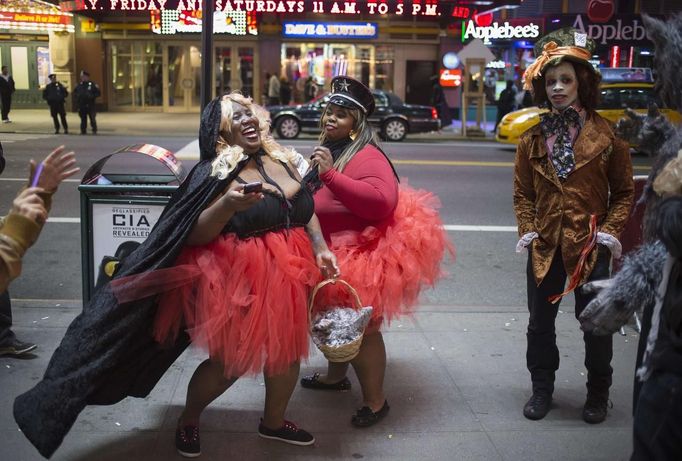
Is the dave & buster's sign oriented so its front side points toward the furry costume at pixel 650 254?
yes

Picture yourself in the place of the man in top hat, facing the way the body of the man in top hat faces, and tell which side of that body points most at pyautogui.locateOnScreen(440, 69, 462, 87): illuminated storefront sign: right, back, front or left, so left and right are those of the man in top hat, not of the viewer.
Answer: back

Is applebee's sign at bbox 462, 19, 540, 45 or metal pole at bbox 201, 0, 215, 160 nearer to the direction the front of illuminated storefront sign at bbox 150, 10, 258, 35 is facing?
the metal pole

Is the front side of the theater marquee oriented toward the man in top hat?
yes

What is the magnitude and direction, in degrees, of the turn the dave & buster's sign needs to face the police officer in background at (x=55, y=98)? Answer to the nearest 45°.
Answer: approximately 45° to its right

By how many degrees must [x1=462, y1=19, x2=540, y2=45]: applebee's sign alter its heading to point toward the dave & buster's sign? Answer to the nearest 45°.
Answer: approximately 90° to its right

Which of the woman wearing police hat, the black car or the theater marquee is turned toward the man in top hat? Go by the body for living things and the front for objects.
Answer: the theater marquee

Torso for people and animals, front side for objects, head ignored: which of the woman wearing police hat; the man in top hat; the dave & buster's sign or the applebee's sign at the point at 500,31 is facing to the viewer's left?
the woman wearing police hat

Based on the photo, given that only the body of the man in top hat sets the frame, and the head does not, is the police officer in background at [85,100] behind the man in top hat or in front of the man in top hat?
behind

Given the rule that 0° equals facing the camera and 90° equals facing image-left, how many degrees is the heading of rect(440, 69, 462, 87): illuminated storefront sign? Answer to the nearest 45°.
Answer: approximately 0°

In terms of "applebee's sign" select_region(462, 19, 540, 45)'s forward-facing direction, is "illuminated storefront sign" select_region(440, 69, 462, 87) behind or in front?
in front
